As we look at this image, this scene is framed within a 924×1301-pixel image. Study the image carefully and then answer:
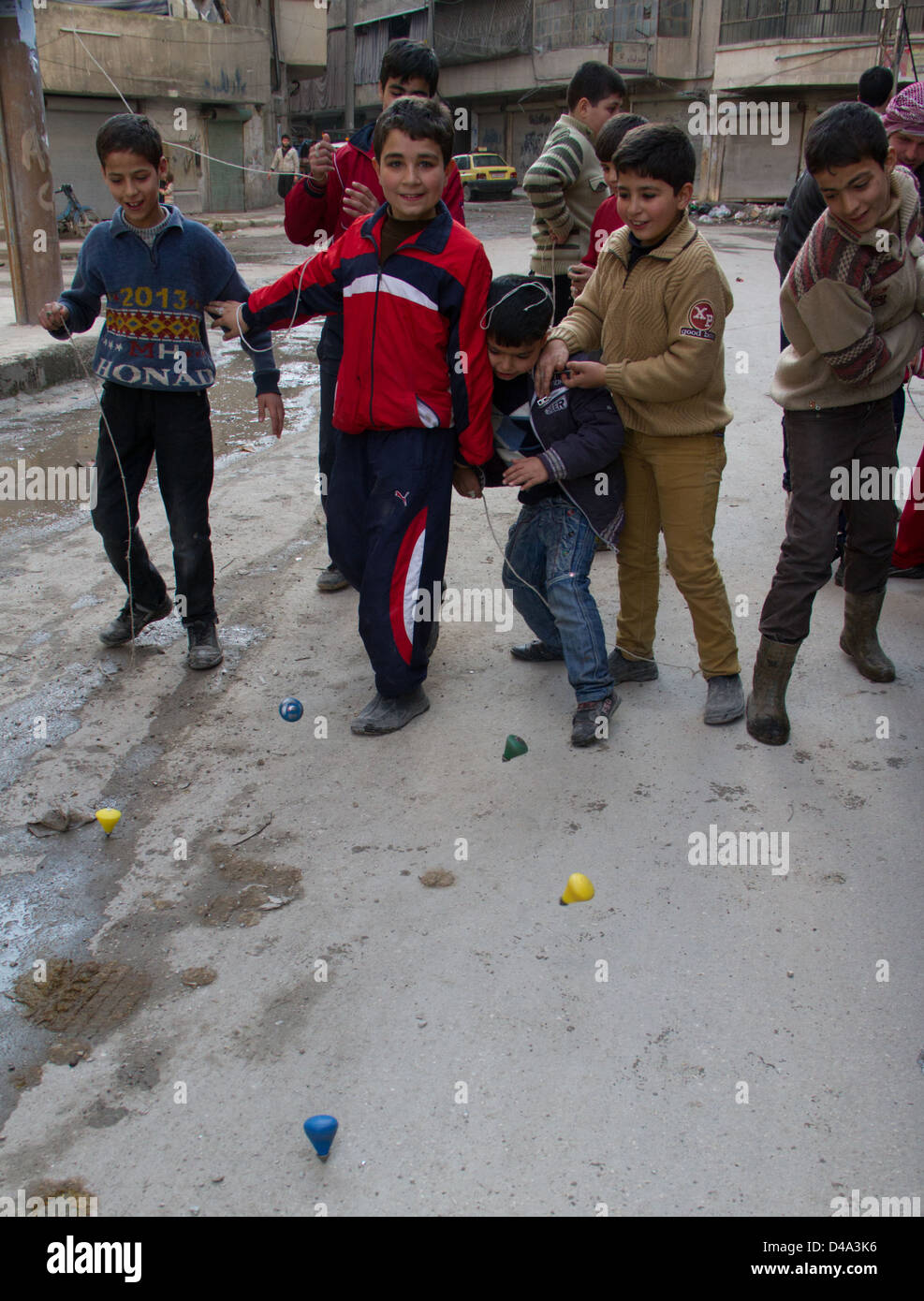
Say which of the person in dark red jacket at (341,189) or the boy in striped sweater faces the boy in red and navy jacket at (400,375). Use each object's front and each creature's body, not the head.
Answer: the person in dark red jacket at (341,189)

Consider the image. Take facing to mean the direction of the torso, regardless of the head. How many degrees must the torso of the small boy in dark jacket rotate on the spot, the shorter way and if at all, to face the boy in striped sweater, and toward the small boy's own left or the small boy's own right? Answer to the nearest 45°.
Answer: approximately 135° to the small boy's own right

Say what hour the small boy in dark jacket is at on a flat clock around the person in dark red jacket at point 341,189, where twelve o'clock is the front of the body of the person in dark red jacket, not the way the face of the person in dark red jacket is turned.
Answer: The small boy in dark jacket is roughly at 11 o'clock from the person in dark red jacket.

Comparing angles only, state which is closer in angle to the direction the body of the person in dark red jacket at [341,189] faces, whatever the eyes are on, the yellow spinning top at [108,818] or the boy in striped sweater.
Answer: the yellow spinning top

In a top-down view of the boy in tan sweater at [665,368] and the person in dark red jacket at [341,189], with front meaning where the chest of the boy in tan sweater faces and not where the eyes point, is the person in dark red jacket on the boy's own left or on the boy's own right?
on the boy's own right

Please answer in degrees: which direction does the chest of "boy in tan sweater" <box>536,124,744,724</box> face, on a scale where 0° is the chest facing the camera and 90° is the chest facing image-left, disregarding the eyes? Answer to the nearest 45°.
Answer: approximately 45°

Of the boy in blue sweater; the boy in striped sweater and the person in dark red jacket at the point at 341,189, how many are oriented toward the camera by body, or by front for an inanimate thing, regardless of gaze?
2

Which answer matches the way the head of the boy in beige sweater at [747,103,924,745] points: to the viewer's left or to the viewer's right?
to the viewer's left

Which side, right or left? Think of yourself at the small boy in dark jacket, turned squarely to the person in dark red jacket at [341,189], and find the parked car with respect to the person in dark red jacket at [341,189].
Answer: right

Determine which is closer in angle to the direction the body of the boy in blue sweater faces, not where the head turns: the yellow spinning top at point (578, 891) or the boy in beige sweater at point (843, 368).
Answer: the yellow spinning top

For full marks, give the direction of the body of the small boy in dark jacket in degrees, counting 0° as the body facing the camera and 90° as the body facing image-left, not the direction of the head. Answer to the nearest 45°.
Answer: approximately 45°
